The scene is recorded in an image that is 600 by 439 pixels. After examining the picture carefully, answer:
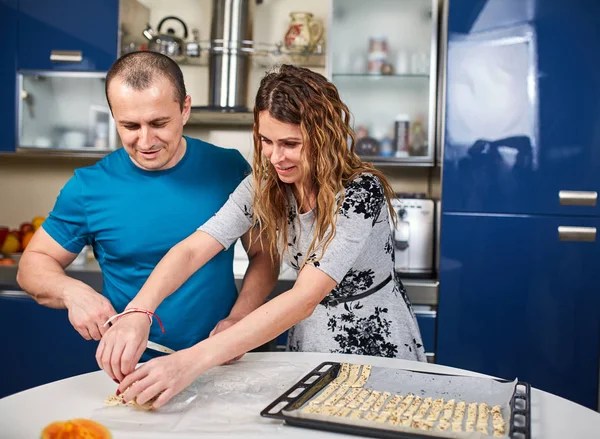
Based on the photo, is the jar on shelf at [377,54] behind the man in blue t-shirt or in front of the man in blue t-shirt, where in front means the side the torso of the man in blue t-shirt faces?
behind

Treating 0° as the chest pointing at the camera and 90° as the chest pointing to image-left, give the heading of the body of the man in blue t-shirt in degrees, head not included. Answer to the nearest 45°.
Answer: approximately 0°

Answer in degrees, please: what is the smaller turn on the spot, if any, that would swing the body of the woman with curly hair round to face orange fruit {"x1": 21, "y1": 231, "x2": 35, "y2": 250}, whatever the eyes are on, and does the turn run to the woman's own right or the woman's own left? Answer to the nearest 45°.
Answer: approximately 90° to the woman's own right

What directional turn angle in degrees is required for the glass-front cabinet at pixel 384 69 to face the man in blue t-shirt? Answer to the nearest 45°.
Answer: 0° — it already faces them

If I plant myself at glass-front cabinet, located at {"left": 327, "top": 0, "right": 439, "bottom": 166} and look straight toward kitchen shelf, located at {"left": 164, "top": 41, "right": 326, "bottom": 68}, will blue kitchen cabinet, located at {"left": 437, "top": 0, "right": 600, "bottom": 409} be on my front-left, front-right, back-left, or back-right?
back-left

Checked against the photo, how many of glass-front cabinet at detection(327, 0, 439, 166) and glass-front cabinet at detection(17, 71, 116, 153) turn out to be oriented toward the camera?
2

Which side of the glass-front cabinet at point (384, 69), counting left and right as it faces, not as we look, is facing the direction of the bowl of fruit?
right

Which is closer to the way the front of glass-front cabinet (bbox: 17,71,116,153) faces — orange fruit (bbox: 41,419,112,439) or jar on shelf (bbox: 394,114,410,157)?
the orange fruit
